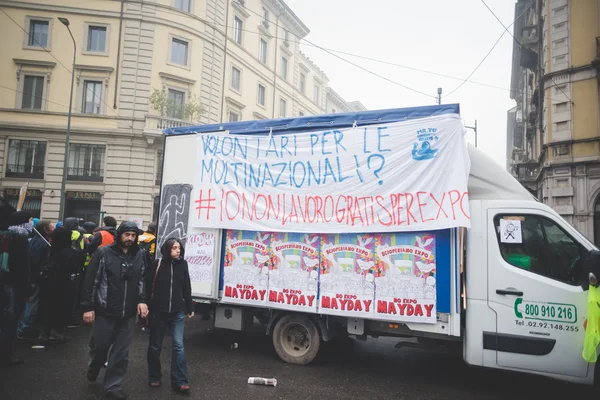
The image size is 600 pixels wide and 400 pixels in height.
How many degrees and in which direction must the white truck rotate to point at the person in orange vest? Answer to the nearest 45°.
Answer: approximately 180°

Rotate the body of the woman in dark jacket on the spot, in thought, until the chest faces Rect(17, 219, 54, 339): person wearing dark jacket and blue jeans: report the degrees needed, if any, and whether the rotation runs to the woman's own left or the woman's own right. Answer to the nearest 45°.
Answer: approximately 135° to the woman's own right

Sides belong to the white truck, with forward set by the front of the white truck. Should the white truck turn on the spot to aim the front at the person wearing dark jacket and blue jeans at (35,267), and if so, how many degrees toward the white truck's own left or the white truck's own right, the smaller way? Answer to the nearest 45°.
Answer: approximately 180°

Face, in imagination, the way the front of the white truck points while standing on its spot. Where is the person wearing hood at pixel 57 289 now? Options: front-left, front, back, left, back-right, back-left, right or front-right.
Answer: back

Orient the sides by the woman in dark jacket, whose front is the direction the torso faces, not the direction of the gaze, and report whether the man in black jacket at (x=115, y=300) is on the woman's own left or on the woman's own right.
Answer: on the woman's own right

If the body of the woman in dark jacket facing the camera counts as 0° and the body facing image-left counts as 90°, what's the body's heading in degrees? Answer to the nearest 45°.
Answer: approximately 0°

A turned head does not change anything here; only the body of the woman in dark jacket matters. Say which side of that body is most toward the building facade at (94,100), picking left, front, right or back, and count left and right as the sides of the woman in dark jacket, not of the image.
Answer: back

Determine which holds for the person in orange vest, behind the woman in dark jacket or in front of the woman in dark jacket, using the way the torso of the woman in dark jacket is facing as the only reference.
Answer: behind

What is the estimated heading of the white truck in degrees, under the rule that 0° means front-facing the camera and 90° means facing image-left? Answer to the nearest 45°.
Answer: approximately 270°

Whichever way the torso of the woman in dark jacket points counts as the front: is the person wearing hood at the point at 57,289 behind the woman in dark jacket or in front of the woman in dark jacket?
behind
